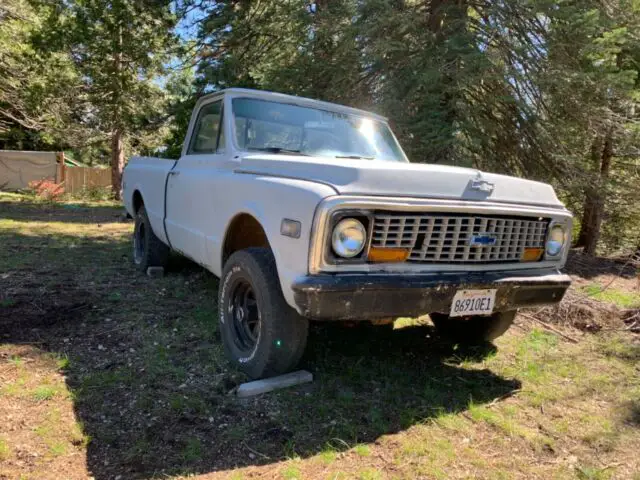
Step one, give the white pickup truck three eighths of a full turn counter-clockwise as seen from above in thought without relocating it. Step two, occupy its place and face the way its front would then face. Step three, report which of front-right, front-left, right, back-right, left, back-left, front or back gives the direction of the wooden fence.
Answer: front-left

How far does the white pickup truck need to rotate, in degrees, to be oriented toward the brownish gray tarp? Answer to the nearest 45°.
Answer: approximately 180°

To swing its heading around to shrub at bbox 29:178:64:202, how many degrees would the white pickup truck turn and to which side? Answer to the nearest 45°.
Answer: approximately 180°

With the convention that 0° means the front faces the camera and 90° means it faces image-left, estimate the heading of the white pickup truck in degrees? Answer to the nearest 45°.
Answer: approximately 315°

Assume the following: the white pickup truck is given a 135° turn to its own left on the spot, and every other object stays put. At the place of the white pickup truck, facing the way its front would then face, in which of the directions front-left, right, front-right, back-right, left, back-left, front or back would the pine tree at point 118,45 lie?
front-left
